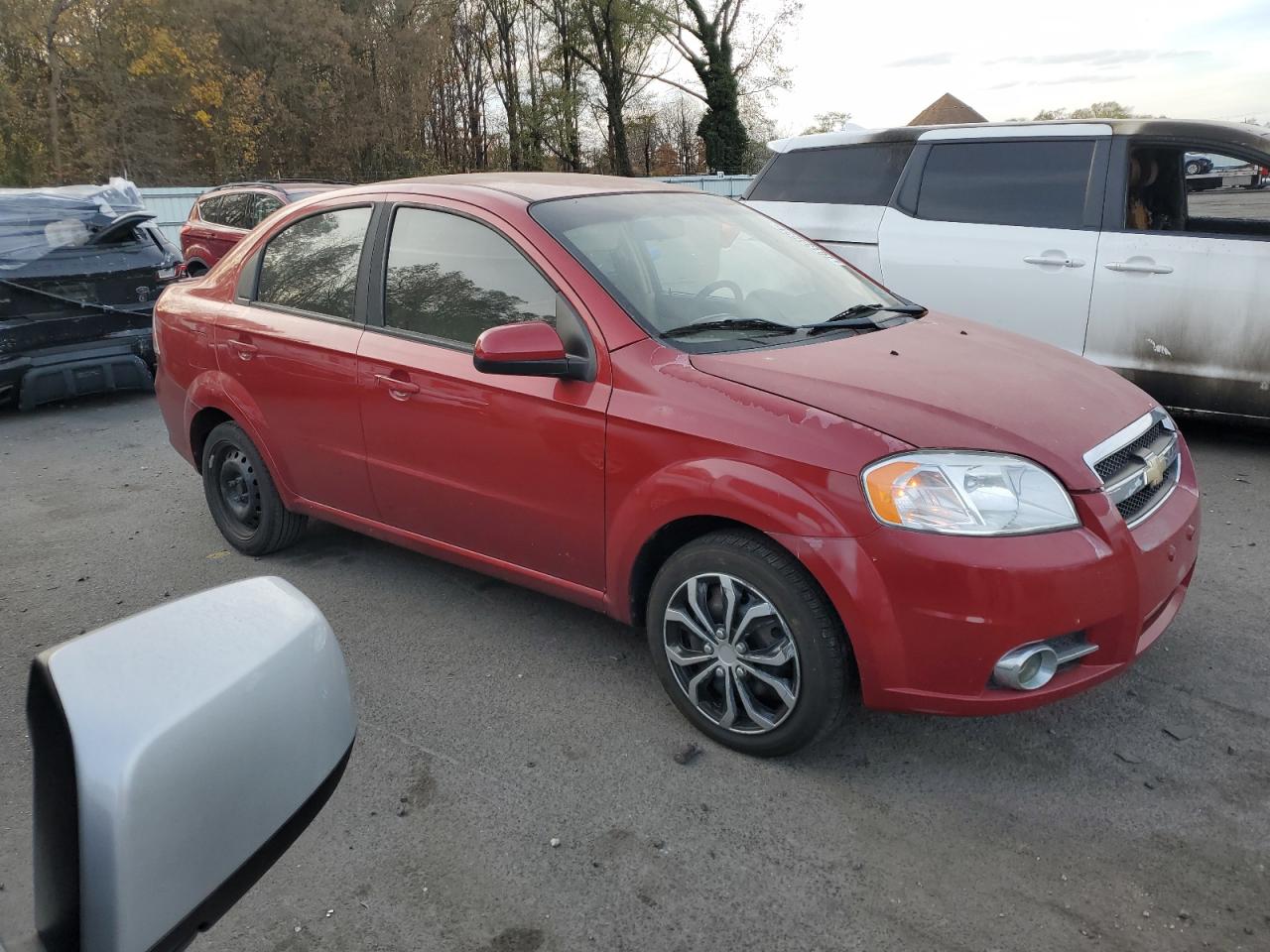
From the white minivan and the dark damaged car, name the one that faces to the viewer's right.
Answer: the white minivan

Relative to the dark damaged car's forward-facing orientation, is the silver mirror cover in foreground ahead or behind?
behind

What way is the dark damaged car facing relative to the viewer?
away from the camera

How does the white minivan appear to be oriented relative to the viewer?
to the viewer's right

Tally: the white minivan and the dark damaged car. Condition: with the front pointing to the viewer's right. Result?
1
